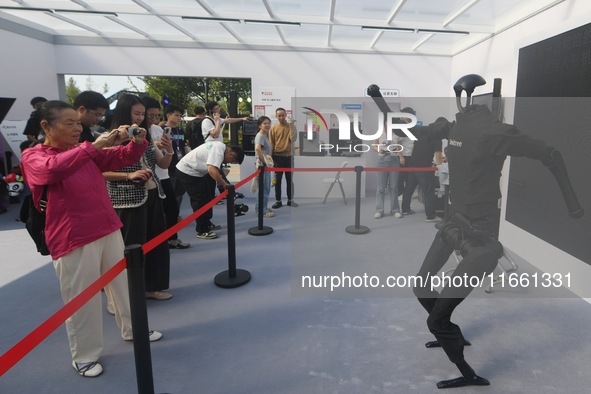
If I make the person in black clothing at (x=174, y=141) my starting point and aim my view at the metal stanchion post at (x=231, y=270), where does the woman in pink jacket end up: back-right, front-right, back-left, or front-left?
front-right

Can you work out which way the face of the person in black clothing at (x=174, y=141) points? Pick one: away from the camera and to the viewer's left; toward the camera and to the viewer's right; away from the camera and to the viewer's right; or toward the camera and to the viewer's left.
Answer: toward the camera and to the viewer's right

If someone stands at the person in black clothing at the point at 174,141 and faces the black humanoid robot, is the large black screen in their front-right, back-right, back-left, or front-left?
front-left

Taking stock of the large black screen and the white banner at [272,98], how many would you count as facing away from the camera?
0

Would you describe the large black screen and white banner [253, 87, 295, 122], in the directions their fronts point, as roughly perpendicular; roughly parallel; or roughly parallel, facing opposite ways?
roughly perpendicular

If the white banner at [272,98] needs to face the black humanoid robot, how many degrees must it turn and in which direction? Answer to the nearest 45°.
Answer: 0° — it already faces it

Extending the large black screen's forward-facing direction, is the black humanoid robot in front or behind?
in front

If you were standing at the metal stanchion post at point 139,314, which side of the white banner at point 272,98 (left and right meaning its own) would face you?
front

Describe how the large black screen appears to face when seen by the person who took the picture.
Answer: facing the viewer and to the left of the viewer

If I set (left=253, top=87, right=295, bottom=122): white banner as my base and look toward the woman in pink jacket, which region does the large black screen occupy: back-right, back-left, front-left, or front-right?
front-left

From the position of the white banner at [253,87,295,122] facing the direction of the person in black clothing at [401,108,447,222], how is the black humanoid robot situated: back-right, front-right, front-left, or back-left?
front-right

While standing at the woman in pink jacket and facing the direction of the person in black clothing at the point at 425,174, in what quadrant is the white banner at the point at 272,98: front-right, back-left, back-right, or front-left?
front-left

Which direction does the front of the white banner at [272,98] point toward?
toward the camera
